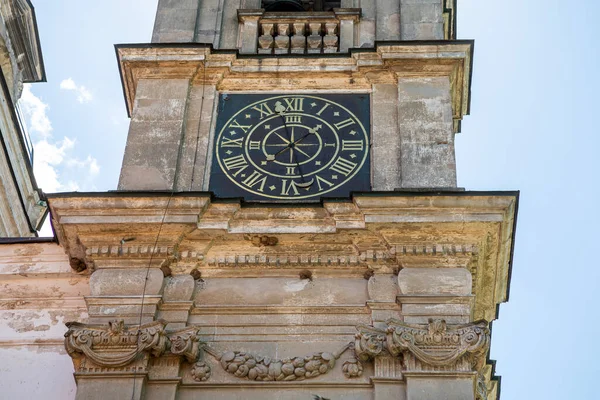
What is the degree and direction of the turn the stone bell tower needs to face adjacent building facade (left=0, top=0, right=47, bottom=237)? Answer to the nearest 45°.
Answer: approximately 135° to its right

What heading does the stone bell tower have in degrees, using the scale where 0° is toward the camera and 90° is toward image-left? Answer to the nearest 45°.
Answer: approximately 0°
